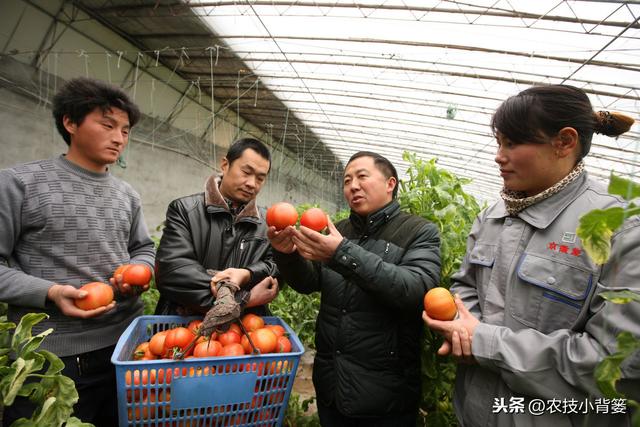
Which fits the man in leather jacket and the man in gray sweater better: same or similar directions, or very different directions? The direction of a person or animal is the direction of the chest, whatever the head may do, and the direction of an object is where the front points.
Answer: same or similar directions

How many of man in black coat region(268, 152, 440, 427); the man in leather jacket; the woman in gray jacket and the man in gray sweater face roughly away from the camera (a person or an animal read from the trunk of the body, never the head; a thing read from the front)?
0

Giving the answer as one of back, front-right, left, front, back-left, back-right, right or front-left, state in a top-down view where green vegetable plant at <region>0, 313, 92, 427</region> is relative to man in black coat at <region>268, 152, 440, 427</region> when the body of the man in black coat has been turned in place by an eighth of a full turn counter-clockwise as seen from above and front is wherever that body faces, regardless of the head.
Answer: front-right

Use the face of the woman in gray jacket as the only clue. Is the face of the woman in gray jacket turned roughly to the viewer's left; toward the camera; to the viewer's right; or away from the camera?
to the viewer's left

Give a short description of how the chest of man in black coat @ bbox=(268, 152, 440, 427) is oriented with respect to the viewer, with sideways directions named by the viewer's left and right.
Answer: facing the viewer and to the left of the viewer

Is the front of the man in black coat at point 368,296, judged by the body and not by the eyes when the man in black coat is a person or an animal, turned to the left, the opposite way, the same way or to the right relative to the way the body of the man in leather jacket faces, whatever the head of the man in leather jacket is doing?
to the right

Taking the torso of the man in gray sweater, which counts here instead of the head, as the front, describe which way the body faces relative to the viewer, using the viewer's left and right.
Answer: facing the viewer and to the right of the viewer

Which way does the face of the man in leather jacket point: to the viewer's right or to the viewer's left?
to the viewer's right

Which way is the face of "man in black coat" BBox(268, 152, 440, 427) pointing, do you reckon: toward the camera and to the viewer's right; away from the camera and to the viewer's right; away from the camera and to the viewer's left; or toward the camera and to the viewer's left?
toward the camera and to the viewer's left
